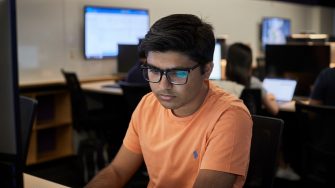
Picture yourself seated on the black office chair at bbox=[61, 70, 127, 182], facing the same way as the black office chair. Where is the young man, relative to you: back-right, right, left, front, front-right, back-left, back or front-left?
right

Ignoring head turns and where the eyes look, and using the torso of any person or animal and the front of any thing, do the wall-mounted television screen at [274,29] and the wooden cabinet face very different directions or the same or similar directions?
same or similar directions

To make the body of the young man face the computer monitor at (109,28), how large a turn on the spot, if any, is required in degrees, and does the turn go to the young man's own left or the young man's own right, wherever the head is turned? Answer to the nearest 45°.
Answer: approximately 135° to the young man's own right

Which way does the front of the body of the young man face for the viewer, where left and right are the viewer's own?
facing the viewer and to the left of the viewer

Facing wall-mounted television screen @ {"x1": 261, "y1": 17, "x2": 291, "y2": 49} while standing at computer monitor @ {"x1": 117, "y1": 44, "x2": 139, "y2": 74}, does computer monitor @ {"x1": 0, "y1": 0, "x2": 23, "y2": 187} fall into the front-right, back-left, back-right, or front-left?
back-right

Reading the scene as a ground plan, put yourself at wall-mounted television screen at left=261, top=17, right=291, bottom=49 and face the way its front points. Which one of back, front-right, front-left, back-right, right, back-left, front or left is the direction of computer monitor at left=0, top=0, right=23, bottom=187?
front-right

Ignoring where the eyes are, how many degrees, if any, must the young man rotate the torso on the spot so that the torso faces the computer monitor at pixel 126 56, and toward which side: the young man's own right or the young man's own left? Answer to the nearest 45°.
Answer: approximately 135° to the young man's own right

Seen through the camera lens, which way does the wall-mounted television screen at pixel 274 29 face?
facing the viewer and to the right of the viewer

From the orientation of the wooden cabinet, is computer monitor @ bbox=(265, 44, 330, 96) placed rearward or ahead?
ahead

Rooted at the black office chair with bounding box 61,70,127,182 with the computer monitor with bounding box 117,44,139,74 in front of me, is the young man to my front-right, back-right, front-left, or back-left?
back-right
